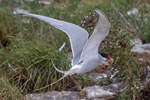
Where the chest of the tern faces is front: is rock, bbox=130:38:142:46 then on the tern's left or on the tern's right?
on the tern's left

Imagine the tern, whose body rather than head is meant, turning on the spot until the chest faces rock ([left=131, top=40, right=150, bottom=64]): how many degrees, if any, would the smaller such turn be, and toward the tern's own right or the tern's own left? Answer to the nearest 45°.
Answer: approximately 45° to the tern's own left

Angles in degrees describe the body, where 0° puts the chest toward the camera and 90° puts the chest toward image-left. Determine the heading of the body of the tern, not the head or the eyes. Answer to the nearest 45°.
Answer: approximately 270°
